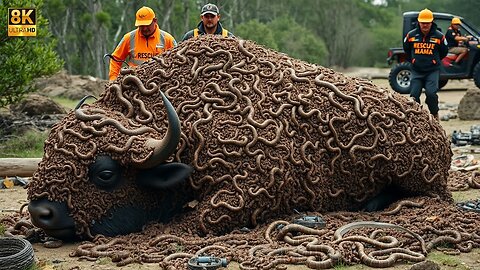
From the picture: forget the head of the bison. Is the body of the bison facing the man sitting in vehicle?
no

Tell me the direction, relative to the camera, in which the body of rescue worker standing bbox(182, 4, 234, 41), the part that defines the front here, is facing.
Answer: toward the camera

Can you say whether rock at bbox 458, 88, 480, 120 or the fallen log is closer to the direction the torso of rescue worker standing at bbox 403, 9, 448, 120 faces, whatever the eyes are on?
the fallen log

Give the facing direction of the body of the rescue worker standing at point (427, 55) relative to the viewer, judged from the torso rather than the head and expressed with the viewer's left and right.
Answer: facing the viewer

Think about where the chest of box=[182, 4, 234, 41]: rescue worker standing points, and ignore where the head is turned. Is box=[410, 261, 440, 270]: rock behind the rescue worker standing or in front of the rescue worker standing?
in front

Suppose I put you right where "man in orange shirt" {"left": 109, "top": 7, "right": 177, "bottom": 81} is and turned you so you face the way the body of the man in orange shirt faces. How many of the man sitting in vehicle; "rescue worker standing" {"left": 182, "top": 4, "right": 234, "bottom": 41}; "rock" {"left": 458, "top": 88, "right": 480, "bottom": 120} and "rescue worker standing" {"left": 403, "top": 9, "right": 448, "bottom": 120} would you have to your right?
0

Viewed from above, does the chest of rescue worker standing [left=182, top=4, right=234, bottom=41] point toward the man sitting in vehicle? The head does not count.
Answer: no

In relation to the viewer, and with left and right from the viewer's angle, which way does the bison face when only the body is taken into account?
facing to the left of the viewer

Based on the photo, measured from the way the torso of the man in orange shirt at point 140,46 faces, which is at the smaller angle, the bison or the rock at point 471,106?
the bison

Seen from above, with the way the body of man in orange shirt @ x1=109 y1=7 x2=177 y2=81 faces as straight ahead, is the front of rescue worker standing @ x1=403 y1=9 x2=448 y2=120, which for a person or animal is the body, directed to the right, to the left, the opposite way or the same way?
the same way

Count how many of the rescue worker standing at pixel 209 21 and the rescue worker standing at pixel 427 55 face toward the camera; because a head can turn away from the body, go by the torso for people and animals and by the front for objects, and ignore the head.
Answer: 2

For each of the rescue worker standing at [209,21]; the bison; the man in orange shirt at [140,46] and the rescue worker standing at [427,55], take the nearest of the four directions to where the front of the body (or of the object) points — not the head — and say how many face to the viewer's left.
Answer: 1

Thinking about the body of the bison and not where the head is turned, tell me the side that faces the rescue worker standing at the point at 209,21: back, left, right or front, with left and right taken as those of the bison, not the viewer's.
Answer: right

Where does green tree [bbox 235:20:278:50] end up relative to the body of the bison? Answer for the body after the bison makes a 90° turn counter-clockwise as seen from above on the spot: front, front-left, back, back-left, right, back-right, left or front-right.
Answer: back

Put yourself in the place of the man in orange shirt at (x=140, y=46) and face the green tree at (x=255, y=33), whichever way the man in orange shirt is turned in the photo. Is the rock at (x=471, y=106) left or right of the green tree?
right

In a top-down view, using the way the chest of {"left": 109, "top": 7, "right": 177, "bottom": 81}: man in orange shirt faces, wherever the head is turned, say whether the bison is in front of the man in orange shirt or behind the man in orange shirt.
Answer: in front

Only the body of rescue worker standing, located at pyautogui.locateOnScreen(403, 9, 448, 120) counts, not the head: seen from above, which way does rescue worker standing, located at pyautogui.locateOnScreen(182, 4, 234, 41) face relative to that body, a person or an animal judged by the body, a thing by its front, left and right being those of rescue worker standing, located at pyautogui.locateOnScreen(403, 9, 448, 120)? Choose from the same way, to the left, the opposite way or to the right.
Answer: the same way

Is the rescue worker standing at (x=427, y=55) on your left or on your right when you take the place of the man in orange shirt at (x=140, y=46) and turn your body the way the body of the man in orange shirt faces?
on your left

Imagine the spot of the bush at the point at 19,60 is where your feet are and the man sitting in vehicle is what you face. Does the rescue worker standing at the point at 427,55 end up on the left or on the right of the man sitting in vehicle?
right

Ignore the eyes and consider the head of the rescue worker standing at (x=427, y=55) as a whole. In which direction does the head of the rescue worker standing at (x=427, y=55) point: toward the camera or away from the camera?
toward the camera

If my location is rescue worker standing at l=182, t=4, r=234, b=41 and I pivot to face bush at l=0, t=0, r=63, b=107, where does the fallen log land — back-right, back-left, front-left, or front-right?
front-left

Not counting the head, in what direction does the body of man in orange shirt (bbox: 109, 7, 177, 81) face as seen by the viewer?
toward the camera

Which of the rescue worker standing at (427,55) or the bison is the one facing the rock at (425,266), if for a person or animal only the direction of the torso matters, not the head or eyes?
the rescue worker standing

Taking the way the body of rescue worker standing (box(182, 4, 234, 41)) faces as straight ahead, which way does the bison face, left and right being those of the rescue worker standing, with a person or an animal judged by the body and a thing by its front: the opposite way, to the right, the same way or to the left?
to the right
